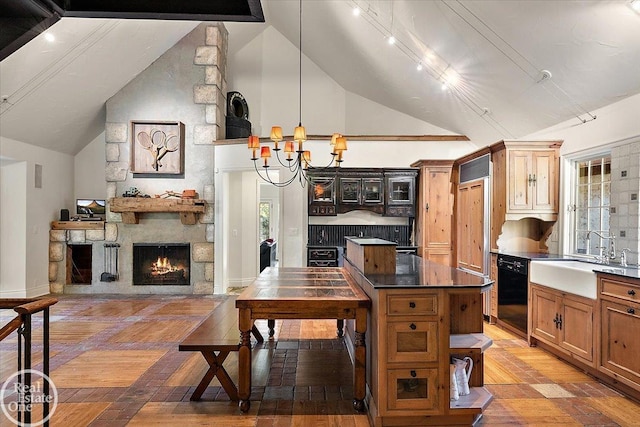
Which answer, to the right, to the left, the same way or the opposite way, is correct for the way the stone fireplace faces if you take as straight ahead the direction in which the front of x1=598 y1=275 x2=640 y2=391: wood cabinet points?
to the left

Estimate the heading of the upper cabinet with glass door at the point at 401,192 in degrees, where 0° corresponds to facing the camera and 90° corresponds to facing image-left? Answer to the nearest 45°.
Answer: approximately 0°

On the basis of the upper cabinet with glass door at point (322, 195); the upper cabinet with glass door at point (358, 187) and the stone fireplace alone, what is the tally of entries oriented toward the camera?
3

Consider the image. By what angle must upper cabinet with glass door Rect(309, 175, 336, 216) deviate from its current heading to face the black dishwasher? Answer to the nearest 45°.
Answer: approximately 45° to its left

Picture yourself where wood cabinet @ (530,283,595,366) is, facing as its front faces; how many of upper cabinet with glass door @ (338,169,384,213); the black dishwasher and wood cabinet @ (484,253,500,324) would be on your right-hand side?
3

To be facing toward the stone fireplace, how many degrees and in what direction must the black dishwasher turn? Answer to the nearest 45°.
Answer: approximately 45° to its right

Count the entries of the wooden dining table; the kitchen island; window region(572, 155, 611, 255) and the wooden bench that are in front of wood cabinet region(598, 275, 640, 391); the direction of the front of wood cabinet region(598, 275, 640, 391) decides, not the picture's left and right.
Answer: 3

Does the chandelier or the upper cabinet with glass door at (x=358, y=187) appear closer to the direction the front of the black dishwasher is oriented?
the chandelier

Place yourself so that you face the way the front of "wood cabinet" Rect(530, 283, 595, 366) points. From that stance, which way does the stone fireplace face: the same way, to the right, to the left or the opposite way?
to the left

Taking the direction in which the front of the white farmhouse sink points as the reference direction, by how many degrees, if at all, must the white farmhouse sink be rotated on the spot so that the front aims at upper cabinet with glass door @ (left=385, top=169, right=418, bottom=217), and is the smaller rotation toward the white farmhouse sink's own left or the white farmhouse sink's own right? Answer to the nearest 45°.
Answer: approximately 90° to the white farmhouse sink's own right

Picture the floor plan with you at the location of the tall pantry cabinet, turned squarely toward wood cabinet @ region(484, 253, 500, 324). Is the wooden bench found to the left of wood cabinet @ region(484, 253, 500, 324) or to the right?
right

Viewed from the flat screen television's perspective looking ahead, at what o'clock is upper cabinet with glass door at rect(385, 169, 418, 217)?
The upper cabinet with glass door is roughly at 10 o'clock from the flat screen television.

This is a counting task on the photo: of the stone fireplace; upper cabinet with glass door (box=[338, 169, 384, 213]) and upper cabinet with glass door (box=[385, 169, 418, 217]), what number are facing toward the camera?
3
